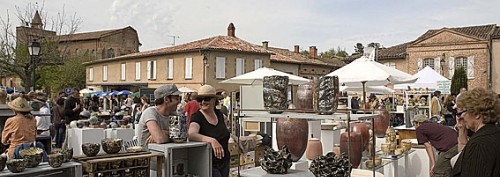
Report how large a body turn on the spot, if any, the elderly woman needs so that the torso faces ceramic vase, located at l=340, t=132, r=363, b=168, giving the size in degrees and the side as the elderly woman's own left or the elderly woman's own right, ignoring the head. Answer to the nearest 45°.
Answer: approximately 45° to the elderly woman's own right

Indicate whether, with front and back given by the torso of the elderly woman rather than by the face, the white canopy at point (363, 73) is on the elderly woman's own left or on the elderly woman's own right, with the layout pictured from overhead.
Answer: on the elderly woman's own right

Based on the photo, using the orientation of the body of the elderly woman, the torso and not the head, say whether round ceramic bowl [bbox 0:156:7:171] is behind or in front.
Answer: in front

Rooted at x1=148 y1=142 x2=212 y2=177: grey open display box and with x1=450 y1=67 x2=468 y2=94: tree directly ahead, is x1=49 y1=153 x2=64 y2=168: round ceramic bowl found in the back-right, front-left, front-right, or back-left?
back-left

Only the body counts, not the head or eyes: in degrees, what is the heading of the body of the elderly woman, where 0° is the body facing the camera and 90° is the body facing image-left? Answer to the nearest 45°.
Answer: approximately 90°

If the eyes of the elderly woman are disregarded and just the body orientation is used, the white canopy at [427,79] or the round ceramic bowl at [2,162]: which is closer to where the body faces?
the round ceramic bowl

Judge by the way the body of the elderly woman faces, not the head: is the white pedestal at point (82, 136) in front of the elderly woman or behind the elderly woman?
in front

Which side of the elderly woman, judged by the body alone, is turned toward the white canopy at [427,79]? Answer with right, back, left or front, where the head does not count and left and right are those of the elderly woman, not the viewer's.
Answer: right

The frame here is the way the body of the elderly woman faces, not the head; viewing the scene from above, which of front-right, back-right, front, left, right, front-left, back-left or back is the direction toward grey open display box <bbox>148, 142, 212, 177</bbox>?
front

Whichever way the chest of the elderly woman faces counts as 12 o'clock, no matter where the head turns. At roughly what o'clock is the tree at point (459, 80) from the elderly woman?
The tree is roughly at 3 o'clock from the elderly woman.

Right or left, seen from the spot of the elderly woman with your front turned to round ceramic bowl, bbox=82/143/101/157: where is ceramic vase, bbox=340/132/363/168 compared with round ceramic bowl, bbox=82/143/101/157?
right

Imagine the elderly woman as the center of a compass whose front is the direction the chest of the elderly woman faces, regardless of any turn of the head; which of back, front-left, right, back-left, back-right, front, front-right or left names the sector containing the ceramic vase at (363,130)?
front-right

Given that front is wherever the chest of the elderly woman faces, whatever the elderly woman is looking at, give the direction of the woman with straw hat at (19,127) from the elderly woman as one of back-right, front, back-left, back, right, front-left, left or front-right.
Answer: front

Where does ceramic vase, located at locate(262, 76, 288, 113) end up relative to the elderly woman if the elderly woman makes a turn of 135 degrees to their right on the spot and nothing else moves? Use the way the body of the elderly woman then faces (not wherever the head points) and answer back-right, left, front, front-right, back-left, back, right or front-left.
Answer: back-left

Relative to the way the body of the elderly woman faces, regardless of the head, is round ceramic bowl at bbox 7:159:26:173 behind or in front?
in front
